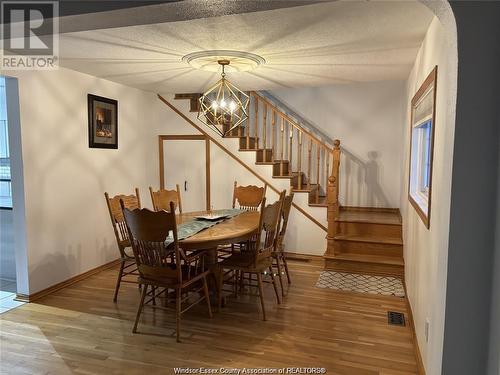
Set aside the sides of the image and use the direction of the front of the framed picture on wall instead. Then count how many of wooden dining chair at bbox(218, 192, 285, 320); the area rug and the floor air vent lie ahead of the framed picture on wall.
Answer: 3

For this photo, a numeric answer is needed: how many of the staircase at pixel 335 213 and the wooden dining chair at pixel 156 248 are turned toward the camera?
1

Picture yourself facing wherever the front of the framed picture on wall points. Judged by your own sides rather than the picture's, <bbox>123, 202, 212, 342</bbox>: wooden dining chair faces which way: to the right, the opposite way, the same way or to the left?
to the left

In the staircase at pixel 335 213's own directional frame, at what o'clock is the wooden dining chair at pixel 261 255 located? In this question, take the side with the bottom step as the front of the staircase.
The wooden dining chair is roughly at 1 o'clock from the staircase.

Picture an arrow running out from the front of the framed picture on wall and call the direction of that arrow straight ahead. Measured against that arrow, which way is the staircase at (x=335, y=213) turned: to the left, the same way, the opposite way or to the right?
to the right

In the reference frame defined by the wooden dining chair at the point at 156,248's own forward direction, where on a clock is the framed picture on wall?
The framed picture on wall is roughly at 10 o'clock from the wooden dining chair.

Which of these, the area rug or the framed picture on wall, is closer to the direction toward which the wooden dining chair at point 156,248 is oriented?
the area rug

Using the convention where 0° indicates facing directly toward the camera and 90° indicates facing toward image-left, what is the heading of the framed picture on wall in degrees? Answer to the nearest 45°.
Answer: approximately 315°

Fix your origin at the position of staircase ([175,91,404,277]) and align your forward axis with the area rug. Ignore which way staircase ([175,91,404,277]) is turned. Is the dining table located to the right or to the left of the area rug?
right

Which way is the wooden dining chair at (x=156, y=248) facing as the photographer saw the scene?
facing away from the viewer and to the right of the viewer

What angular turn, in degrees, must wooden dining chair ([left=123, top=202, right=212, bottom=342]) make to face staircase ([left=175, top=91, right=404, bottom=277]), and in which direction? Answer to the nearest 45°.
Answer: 0° — it already faces it
